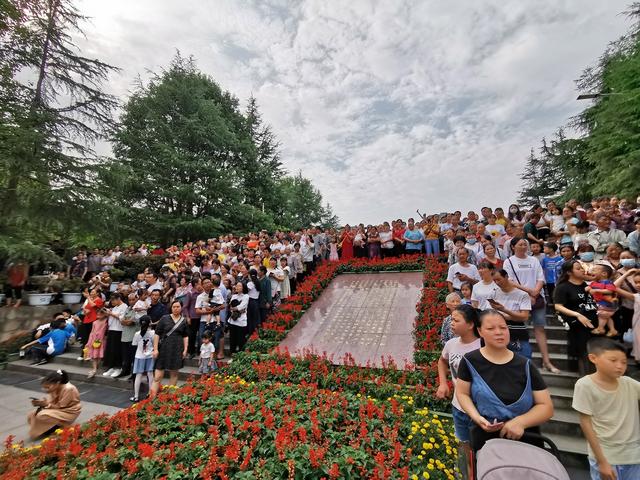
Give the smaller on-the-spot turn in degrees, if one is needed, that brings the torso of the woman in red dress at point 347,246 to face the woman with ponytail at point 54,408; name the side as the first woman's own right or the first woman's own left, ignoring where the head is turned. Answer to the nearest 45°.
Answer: approximately 45° to the first woman's own right

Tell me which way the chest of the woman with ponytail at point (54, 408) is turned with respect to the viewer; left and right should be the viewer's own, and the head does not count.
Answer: facing to the left of the viewer

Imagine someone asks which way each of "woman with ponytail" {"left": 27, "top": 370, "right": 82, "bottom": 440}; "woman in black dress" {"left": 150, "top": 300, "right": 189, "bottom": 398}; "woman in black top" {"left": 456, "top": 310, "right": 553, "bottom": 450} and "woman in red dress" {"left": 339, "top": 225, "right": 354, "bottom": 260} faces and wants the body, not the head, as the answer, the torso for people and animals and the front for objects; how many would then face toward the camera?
3

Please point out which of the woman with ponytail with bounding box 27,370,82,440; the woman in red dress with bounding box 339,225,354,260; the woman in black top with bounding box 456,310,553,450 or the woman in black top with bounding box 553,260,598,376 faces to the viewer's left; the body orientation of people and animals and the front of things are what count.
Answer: the woman with ponytail

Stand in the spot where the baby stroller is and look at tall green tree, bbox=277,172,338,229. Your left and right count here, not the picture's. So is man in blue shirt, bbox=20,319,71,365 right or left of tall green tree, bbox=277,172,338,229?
left

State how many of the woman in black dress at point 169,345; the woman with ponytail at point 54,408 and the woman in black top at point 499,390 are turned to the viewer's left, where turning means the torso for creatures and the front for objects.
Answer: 1

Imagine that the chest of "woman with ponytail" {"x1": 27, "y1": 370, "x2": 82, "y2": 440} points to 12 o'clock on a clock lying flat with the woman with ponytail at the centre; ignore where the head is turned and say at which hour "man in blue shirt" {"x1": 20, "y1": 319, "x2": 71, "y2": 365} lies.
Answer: The man in blue shirt is roughly at 3 o'clock from the woman with ponytail.

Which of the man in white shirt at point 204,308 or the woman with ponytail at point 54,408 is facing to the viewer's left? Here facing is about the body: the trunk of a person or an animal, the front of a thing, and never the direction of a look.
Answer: the woman with ponytail

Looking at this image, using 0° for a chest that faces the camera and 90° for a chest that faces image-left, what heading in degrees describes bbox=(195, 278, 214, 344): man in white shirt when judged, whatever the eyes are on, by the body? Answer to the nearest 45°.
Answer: approximately 315°
